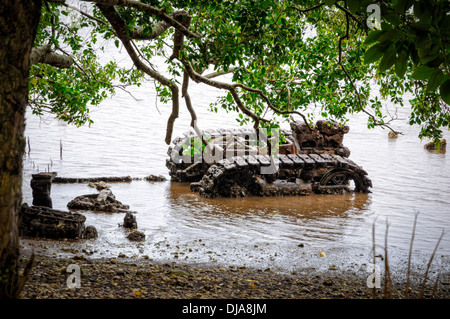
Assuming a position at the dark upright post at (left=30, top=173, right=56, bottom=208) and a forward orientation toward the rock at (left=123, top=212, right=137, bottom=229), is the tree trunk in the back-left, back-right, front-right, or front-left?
front-right
